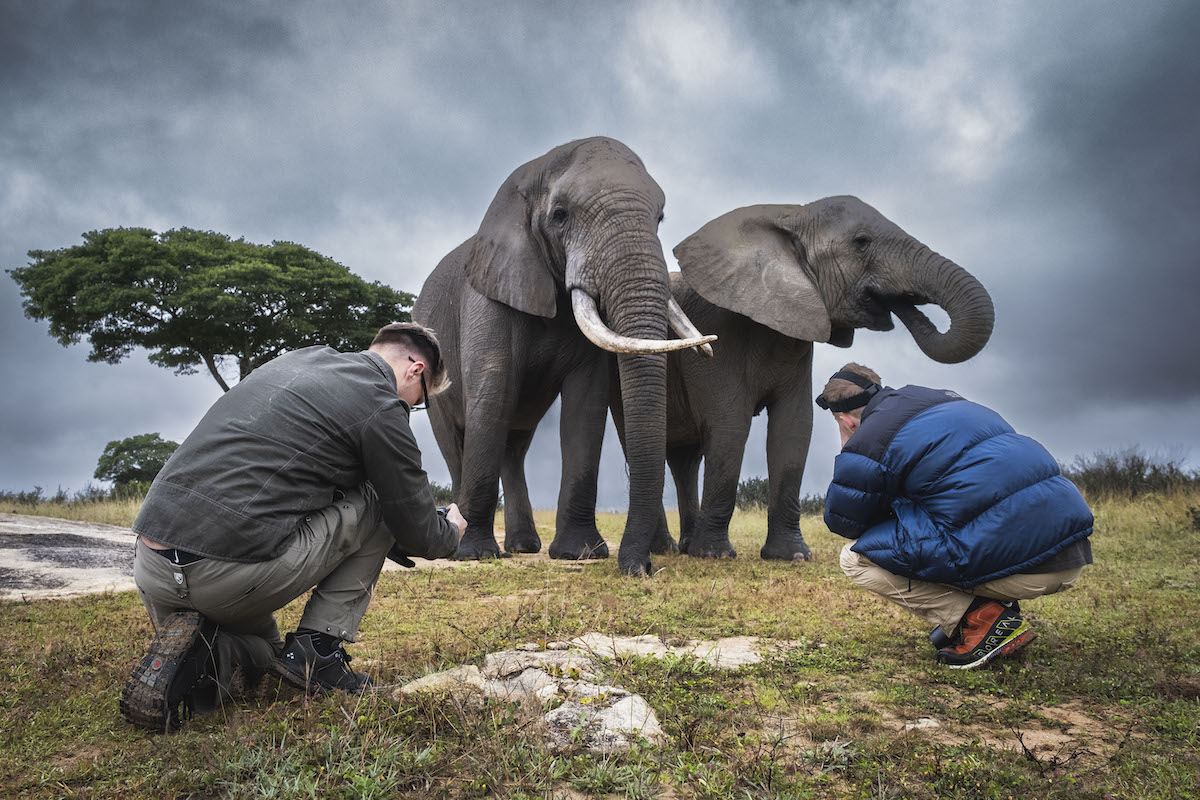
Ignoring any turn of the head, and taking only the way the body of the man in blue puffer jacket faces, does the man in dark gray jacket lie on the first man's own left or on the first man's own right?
on the first man's own left

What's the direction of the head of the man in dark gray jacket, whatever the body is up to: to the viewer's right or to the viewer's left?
to the viewer's right

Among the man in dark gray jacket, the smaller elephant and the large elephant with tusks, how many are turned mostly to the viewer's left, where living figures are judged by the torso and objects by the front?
0

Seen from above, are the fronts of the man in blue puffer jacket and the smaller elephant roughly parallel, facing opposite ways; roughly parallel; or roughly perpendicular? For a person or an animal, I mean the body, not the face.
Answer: roughly parallel, facing opposite ways

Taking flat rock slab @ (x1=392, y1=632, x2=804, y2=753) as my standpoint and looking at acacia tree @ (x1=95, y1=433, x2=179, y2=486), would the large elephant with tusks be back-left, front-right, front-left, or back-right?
front-right

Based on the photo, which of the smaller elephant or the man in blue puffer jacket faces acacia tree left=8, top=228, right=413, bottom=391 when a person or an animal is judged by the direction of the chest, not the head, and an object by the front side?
the man in blue puffer jacket

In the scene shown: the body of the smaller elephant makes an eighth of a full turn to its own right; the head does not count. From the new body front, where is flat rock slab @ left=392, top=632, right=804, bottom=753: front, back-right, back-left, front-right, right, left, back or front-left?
front

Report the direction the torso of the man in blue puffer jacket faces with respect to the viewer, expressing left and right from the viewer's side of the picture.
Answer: facing away from the viewer and to the left of the viewer

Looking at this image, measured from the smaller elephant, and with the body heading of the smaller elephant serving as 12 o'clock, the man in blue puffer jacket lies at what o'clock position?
The man in blue puffer jacket is roughly at 1 o'clock from the smaller elephant.

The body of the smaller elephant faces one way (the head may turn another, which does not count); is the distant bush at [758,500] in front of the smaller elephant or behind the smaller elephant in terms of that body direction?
behind

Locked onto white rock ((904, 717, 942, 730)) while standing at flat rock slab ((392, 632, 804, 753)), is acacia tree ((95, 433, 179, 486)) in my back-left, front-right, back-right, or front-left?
back-left

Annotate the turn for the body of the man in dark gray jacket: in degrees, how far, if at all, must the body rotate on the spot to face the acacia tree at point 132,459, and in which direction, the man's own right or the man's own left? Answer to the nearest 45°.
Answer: approximately 45° to the man's own left

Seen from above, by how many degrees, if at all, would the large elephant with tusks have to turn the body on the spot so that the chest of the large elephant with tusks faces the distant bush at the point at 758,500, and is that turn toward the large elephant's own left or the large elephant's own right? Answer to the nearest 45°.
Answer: approximately 135° to the large elephant's own left

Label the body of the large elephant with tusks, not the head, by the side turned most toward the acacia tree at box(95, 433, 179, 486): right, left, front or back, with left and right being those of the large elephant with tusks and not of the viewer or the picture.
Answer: back

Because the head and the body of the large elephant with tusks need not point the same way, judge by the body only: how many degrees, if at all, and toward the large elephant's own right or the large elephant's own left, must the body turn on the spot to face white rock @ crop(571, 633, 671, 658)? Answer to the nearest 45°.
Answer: approximately 45° to the large elephant's own right

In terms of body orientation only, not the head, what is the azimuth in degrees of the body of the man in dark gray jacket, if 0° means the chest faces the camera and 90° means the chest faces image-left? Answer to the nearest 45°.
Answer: approximately 225°

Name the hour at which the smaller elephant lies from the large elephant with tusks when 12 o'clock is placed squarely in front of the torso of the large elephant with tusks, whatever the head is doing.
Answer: The smaller elephant is roughly at 10 o'clock from the large elephant with tusks.
